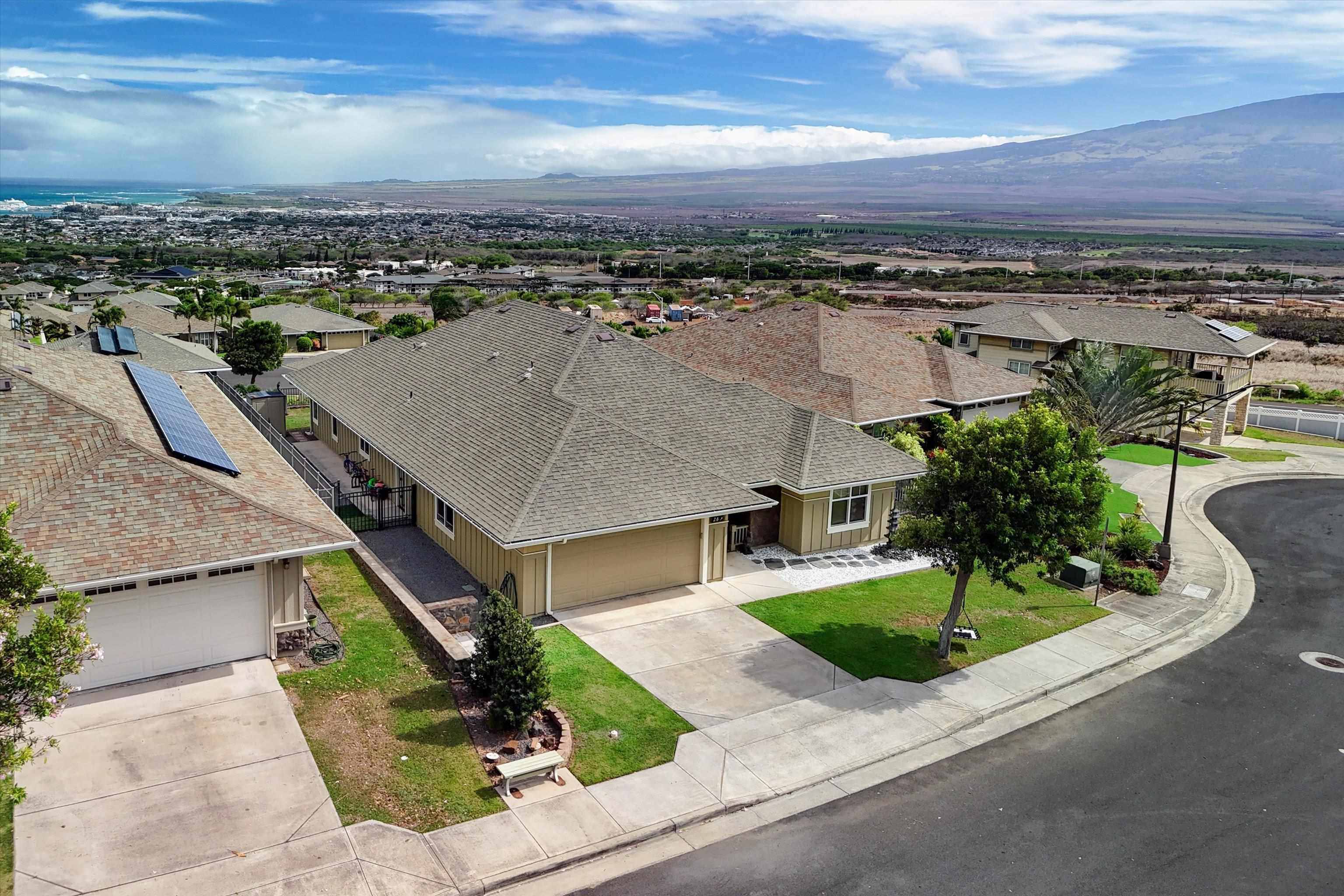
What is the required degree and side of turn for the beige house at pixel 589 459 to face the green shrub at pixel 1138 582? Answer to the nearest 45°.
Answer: approximately 45° to its left

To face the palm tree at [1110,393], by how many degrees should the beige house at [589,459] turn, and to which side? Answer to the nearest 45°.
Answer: approximately 90° to its left

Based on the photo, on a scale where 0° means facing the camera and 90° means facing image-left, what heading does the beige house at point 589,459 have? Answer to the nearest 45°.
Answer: approximately 315°

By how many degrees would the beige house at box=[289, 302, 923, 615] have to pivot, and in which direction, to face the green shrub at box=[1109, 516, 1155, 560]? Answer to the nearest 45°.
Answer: approximately 45° to its left

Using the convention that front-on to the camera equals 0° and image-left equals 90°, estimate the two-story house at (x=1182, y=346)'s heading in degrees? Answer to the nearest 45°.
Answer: approximately 0°

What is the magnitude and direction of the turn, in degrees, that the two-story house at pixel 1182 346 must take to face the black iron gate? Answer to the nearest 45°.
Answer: approximately 45° to its right

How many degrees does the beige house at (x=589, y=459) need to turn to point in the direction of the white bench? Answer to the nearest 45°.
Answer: approximately 45° to its right

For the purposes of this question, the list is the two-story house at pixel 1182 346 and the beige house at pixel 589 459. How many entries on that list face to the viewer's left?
0
